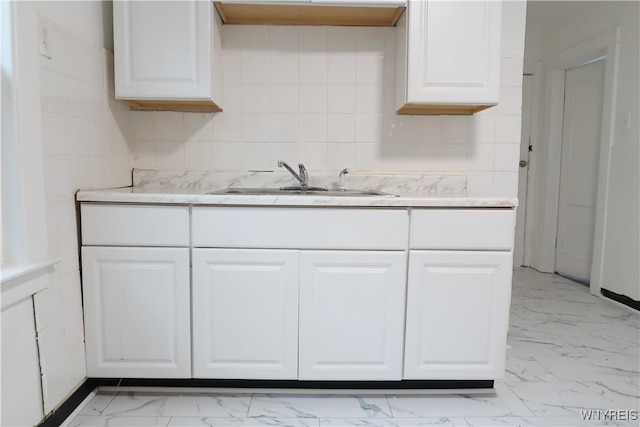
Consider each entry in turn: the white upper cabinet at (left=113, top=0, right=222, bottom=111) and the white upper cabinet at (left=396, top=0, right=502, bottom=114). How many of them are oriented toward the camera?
2

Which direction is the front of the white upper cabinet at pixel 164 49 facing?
toward the camera

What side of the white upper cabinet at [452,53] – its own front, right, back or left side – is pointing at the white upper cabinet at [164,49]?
right

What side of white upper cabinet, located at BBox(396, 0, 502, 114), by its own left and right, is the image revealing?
front

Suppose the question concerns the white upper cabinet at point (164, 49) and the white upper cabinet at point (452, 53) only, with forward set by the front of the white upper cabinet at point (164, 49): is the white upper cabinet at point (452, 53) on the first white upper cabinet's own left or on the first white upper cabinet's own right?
on the first white upper cabinet's own left
